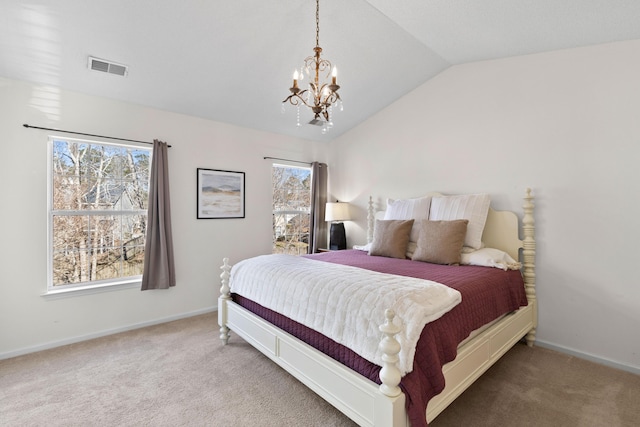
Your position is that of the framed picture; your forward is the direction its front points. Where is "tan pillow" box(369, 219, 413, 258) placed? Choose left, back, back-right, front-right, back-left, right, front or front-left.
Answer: front

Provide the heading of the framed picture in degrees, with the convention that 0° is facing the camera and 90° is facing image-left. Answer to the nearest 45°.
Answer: approximately 315°

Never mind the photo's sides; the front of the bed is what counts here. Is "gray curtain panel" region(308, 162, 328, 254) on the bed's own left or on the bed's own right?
on the bed's own right

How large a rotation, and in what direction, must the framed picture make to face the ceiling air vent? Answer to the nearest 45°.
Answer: approximately 90° to its right

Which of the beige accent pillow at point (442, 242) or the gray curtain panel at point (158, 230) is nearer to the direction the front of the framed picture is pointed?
the beige accent pillow

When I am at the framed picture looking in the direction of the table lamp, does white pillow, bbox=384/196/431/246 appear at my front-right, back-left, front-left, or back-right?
front-right

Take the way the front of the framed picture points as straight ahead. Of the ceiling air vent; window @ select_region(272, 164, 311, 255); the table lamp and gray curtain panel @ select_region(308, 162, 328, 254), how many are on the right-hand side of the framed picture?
1

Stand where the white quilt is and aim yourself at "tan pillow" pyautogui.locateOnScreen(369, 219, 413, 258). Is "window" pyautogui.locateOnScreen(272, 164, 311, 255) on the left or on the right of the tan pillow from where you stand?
left

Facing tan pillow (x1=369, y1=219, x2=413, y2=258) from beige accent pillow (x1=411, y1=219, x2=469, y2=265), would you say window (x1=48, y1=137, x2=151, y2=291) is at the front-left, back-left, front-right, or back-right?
front-left

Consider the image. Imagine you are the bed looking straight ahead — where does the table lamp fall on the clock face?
The table lamp is roughly at 4 o'clock from the bed.

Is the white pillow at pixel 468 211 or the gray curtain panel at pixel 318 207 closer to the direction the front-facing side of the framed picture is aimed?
the white pillow

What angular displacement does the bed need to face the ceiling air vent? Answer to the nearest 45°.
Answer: approximately 45° to its right

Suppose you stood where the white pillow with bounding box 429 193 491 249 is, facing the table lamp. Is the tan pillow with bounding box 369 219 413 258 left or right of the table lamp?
left

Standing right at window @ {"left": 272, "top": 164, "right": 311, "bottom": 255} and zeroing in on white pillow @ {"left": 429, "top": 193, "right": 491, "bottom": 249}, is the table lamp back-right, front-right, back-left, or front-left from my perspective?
front-left

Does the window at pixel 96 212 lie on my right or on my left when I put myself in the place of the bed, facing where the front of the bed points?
on my right

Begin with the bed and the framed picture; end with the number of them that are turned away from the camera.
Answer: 0

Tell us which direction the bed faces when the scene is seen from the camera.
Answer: facing the viewer and to the left of the viewer
